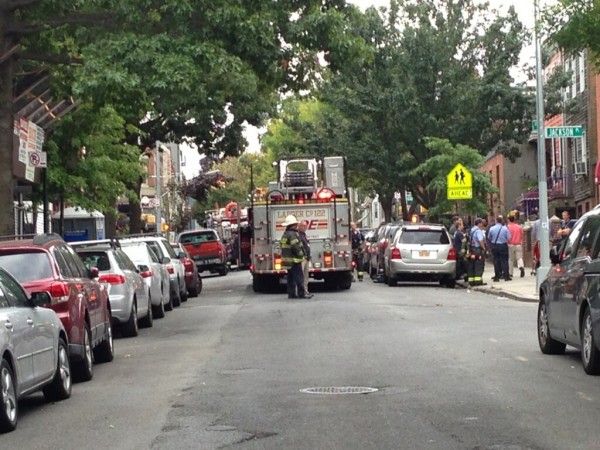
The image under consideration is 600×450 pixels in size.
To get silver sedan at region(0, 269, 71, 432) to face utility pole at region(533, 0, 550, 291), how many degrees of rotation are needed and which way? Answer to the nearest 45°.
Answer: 0° — it already faces it

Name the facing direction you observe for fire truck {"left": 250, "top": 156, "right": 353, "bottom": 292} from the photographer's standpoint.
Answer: facing away from the viewer

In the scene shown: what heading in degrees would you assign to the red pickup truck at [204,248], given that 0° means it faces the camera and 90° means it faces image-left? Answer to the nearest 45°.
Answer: approximately 180°

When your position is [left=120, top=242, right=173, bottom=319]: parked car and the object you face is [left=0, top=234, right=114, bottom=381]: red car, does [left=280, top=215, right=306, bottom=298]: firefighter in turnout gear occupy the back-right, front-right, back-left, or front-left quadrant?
back-left

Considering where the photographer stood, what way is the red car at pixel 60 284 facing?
facing away from the viewer and to the right of the viewer

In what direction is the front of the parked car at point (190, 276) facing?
away from the camera
